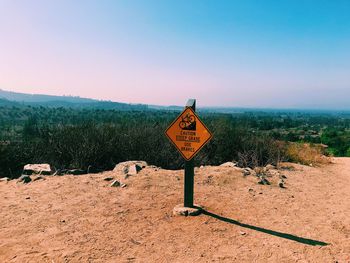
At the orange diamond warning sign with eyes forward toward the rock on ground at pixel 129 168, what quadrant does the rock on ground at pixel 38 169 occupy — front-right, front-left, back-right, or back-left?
front-left

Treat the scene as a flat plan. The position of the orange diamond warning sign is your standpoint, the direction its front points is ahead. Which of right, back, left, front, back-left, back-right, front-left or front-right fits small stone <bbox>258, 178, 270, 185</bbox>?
back-left

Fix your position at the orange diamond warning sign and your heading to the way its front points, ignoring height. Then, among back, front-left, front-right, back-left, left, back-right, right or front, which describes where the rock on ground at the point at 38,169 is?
back-right

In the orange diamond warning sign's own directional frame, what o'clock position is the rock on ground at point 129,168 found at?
The rock on ground is roughly at 5 o'clock from the orange diamond warning sign.

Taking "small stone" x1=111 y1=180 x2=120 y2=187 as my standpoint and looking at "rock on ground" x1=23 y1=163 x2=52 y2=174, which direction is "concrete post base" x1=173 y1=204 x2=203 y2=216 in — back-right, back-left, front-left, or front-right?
back-left

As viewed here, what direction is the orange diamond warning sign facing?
toward the camera

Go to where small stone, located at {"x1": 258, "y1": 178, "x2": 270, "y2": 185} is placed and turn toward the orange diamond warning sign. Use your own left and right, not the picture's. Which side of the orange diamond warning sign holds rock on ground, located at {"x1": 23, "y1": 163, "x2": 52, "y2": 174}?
right

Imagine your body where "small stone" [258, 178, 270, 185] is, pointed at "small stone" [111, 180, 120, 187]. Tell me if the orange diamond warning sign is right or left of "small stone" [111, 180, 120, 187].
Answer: left

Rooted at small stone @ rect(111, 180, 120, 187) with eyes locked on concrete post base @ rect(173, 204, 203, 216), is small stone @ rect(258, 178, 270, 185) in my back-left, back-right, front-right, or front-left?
front-left

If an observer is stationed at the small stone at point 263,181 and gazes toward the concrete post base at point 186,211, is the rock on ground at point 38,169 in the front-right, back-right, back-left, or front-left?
front-right

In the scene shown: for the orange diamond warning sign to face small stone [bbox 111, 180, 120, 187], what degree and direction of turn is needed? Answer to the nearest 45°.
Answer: approximately 135° to its right
